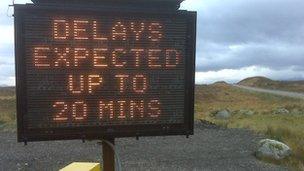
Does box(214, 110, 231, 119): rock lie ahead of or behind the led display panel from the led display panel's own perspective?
behind

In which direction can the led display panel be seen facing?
toward the camera

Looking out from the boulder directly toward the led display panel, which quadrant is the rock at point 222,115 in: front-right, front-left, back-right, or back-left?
back-right

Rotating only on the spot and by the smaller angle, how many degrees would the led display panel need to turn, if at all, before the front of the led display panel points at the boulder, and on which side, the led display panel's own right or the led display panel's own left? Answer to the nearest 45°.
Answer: approximately 135° to the led display panel's own left
